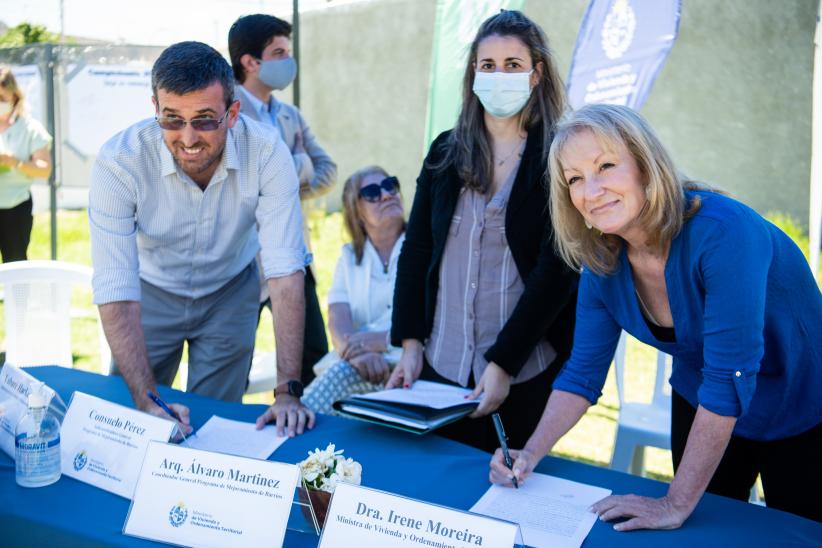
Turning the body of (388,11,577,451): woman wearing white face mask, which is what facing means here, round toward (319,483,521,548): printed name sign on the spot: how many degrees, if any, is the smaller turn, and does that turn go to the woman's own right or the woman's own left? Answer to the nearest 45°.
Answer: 0° — they already face it

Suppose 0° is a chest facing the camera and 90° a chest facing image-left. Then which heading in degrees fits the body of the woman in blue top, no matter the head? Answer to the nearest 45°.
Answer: approximately 45°

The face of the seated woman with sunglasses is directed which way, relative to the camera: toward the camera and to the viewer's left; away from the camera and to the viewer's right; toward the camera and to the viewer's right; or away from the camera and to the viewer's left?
toward the camera and to the viewer's right

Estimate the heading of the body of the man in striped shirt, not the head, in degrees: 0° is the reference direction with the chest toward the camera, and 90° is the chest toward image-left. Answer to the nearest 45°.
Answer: approximately 0°

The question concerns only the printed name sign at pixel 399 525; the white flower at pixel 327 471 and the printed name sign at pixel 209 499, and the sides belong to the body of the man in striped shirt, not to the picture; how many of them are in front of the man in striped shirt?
3

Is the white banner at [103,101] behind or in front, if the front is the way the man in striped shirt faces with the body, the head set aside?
behind

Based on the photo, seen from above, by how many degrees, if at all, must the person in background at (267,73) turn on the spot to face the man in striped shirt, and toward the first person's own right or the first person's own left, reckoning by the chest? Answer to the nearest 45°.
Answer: approximately 45° to the first person's own right

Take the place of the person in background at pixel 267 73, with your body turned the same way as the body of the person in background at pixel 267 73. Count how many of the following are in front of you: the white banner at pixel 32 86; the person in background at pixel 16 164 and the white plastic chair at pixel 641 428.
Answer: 1

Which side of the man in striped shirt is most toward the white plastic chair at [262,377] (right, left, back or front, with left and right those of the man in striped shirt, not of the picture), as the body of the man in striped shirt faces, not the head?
back
